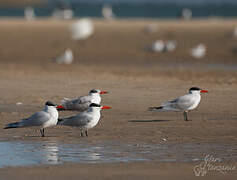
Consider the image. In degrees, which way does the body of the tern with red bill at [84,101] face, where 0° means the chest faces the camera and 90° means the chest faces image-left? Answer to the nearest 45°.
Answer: approximately 270°

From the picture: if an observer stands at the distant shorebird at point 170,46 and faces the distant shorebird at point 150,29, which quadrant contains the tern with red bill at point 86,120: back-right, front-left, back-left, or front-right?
back-left

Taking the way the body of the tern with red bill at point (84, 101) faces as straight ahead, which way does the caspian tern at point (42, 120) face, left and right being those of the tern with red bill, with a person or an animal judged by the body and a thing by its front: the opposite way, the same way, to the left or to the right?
the same way

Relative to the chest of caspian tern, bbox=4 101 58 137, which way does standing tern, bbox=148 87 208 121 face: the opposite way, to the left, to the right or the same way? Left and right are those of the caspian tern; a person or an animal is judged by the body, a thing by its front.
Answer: the same way

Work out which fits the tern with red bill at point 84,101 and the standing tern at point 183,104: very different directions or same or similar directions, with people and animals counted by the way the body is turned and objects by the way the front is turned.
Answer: same or similar directions

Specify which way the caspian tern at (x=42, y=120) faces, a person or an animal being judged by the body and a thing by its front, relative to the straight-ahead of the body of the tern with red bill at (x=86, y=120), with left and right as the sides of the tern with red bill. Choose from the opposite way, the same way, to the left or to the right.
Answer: the same way

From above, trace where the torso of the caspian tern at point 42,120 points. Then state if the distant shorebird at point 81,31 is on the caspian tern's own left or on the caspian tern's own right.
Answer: on the caspian tern's own left

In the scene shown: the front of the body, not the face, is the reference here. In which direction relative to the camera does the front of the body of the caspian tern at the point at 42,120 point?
to the viewer's right

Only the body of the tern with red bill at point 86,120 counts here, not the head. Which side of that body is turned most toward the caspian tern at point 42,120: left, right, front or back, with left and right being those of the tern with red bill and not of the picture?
back

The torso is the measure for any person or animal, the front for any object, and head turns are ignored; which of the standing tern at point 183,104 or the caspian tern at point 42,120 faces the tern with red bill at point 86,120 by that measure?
the caspian tern

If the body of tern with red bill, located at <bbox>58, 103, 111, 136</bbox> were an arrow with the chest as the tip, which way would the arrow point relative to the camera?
to the viewer's right

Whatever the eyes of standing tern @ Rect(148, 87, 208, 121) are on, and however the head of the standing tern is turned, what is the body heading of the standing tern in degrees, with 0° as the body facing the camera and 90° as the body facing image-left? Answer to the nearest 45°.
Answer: approximately 270°

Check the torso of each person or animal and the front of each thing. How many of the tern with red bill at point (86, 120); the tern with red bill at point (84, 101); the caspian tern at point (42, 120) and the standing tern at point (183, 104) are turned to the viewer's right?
4
